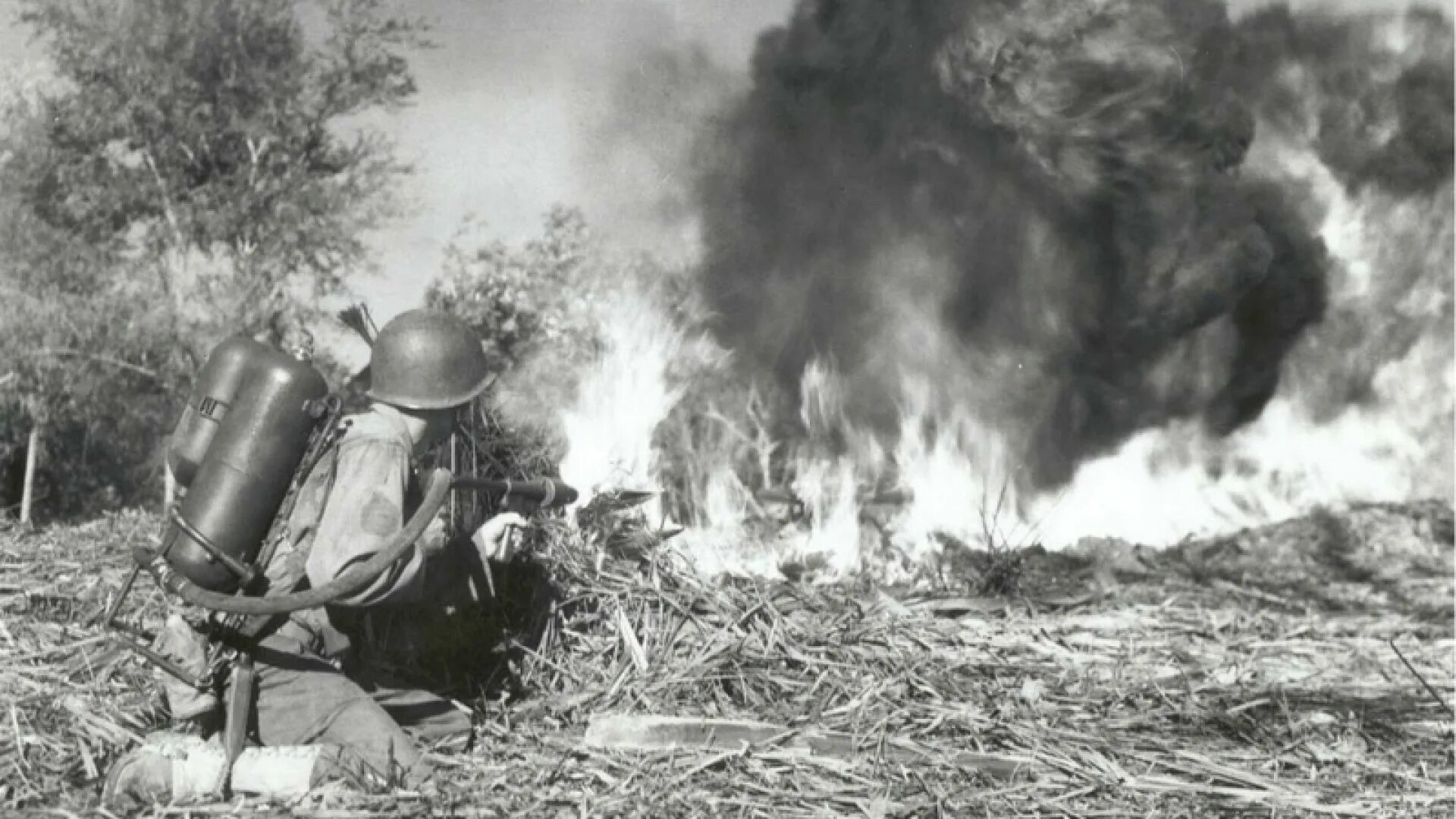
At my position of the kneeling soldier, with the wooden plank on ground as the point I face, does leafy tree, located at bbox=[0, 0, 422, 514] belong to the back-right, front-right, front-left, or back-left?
back-left

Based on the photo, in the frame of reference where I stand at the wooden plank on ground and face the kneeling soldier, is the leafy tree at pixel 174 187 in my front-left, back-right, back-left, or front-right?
front-right

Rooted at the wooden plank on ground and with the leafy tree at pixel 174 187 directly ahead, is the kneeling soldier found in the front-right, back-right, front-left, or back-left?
front-left

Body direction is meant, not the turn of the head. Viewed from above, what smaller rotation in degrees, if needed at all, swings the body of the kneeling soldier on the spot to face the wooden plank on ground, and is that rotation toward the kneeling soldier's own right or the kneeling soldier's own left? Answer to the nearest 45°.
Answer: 0° — they already face it

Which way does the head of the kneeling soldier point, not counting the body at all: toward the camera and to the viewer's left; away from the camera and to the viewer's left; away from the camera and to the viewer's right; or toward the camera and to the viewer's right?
away from the camera and to the viewer's right

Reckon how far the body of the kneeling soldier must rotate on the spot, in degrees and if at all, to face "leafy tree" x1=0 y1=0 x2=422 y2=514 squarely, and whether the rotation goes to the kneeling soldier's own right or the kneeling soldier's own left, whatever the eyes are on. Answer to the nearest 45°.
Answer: approximately 90° to the kneeling soldier's own left

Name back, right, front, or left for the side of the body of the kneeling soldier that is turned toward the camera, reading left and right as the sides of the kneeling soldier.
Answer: right

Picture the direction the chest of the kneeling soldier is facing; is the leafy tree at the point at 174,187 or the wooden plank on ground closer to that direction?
the wooden plank on ground
